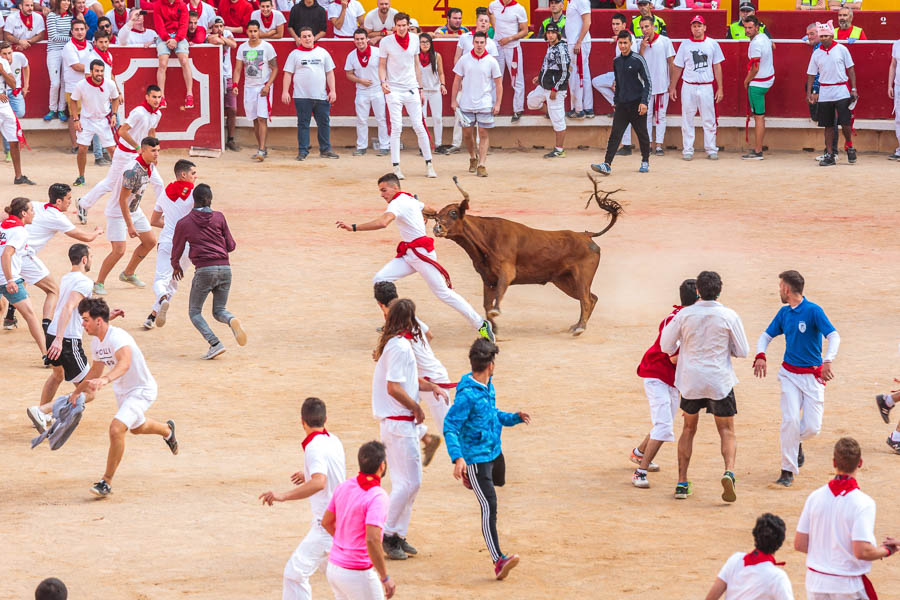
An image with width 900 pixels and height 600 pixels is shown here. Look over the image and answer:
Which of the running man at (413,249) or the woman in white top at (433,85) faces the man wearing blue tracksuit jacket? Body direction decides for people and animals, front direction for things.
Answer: the woman in white top

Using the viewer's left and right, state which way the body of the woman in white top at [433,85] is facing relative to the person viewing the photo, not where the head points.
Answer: facing the viewer

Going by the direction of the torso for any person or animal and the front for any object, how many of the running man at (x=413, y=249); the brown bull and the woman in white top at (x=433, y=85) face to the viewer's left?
2

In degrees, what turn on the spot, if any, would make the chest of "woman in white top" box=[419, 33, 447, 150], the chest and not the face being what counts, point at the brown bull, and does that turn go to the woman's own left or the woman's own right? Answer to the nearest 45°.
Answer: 0° — they already face it

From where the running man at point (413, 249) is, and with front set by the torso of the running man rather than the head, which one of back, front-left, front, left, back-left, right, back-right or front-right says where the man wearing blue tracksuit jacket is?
left

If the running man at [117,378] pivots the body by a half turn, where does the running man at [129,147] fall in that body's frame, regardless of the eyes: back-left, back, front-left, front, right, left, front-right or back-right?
front-left

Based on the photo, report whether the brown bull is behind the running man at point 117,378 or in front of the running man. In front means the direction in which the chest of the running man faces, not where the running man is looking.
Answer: behind

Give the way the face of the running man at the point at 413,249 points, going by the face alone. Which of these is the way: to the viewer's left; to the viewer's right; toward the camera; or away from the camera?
to the viewer's left

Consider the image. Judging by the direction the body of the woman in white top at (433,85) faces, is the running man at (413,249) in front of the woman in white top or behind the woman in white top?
in front

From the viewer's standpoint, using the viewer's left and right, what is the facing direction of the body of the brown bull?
facing to the left of the viewer

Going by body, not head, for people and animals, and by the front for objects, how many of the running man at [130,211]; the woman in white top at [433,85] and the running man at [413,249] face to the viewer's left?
1

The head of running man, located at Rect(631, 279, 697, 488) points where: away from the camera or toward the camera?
away from the camera

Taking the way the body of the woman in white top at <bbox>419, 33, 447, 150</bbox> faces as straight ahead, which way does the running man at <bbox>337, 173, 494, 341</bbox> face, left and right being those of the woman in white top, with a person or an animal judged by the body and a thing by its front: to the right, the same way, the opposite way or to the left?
to the right

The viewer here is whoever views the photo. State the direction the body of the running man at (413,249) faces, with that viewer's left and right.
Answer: facing to the left of the viewer

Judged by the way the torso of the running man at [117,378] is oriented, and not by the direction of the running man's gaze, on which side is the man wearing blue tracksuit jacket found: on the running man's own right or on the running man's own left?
on the running man's own left

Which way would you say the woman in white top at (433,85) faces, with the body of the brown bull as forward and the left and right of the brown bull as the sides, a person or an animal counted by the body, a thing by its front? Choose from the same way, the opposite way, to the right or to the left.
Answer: to the left
